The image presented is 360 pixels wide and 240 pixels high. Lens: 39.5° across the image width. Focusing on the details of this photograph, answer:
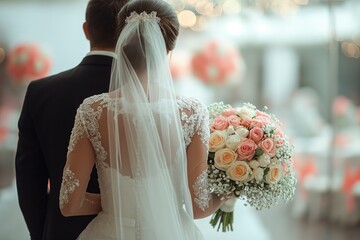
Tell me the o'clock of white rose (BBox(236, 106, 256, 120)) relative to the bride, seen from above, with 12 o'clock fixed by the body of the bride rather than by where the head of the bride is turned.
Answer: The white rose is roughly at 2 o'clock from the bride.

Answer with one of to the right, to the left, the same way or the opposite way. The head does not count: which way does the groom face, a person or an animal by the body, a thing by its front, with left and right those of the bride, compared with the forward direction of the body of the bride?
the same way

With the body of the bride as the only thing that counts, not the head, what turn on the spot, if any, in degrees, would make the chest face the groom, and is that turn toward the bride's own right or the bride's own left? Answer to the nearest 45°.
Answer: approximately 45° to the bride's own left

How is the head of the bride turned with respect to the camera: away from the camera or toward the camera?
away from the camera

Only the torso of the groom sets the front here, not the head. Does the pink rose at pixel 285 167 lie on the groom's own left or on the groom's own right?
on the groom's own right

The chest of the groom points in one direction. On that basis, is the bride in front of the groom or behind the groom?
behind

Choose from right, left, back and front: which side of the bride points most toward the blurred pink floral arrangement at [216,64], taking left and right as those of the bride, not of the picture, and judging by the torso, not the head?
front

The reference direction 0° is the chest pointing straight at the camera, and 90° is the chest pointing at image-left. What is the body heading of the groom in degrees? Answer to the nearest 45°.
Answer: approximately 180°

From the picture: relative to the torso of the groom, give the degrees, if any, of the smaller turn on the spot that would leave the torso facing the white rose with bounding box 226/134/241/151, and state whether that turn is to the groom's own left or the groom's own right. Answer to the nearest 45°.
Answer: approximately 135° to the groom's own right

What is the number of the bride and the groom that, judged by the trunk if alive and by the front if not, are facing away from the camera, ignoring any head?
2

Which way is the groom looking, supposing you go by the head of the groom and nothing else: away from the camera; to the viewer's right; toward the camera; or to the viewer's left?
away from the camera

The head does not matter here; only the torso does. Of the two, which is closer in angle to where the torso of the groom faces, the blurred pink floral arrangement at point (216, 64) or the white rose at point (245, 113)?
the blurred pink floral arrangement

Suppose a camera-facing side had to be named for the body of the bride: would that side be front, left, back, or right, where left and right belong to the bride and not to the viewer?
back
